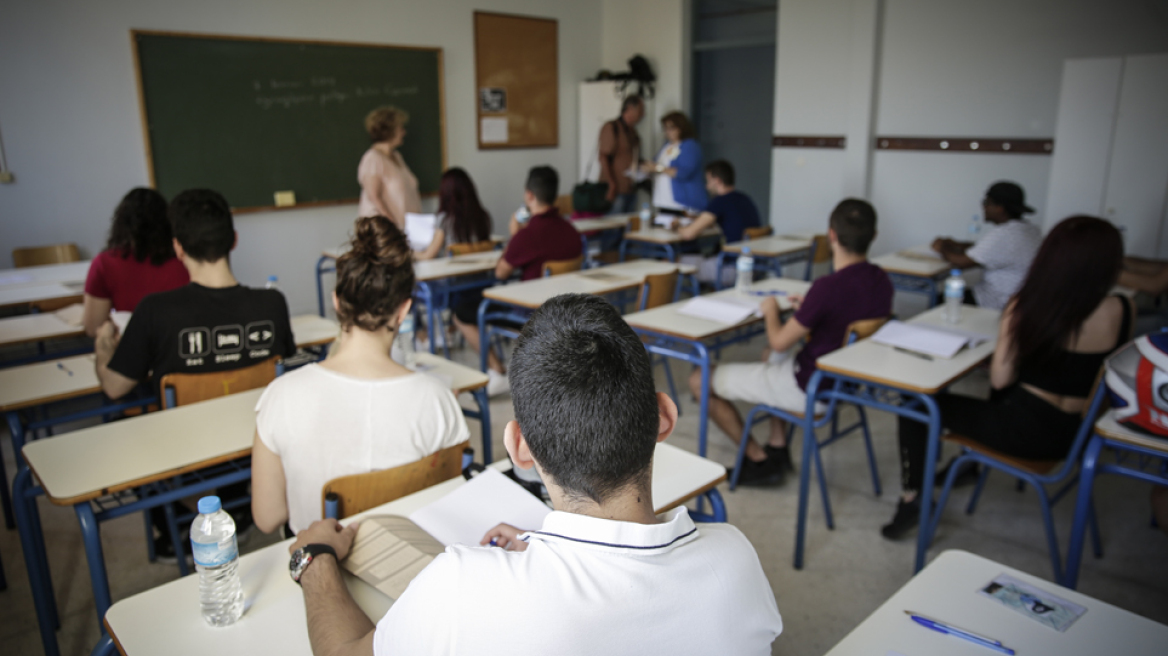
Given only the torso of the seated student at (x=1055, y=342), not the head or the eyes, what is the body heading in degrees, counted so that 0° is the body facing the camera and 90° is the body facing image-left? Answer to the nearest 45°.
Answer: approximately 135°

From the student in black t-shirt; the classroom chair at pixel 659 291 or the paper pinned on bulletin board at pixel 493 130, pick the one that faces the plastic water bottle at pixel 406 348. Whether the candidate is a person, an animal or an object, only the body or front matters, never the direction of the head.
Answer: the paper pinned on bulletin board

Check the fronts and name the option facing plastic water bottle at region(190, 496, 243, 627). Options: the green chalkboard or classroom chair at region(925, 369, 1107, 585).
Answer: the green chalkboard

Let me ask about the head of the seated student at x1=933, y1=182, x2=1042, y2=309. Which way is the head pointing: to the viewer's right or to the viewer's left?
to the viewer's left

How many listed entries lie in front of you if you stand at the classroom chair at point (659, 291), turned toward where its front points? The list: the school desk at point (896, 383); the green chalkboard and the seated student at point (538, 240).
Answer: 2

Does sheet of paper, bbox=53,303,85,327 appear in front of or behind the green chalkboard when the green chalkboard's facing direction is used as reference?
in front

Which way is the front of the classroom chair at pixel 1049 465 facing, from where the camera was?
facing away from the viewer and to the left of the viewer

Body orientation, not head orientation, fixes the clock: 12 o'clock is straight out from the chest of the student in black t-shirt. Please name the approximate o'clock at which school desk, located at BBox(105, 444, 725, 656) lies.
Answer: The school desk is roughly at 6 o'clock from the student in black t-shirt.

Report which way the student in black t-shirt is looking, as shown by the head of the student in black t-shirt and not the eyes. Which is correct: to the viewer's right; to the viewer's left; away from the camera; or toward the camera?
away from the camera

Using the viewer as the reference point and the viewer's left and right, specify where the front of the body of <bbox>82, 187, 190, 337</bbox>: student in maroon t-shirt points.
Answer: facing away from the viewer

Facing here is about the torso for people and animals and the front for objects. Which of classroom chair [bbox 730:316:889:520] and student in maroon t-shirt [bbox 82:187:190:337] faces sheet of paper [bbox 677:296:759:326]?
the classroom chair

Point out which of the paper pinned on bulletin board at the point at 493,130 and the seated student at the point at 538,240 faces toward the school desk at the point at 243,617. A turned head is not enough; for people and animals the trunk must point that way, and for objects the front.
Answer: the paper pinned on bulletin board

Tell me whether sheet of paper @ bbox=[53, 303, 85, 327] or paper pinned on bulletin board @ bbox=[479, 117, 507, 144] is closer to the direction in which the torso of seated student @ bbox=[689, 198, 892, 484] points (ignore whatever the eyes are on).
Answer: the paper pinned on bulletin board

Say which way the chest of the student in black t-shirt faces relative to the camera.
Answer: away from the camera

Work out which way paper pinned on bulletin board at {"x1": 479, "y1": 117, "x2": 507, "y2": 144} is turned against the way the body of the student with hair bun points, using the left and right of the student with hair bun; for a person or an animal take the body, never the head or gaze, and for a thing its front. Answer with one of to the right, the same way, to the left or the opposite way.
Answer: the opposite way

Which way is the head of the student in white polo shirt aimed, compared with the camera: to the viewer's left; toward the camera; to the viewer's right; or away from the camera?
away from the camera

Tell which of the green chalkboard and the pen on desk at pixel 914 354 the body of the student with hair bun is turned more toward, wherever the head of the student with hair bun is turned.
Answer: the green chalkboard
